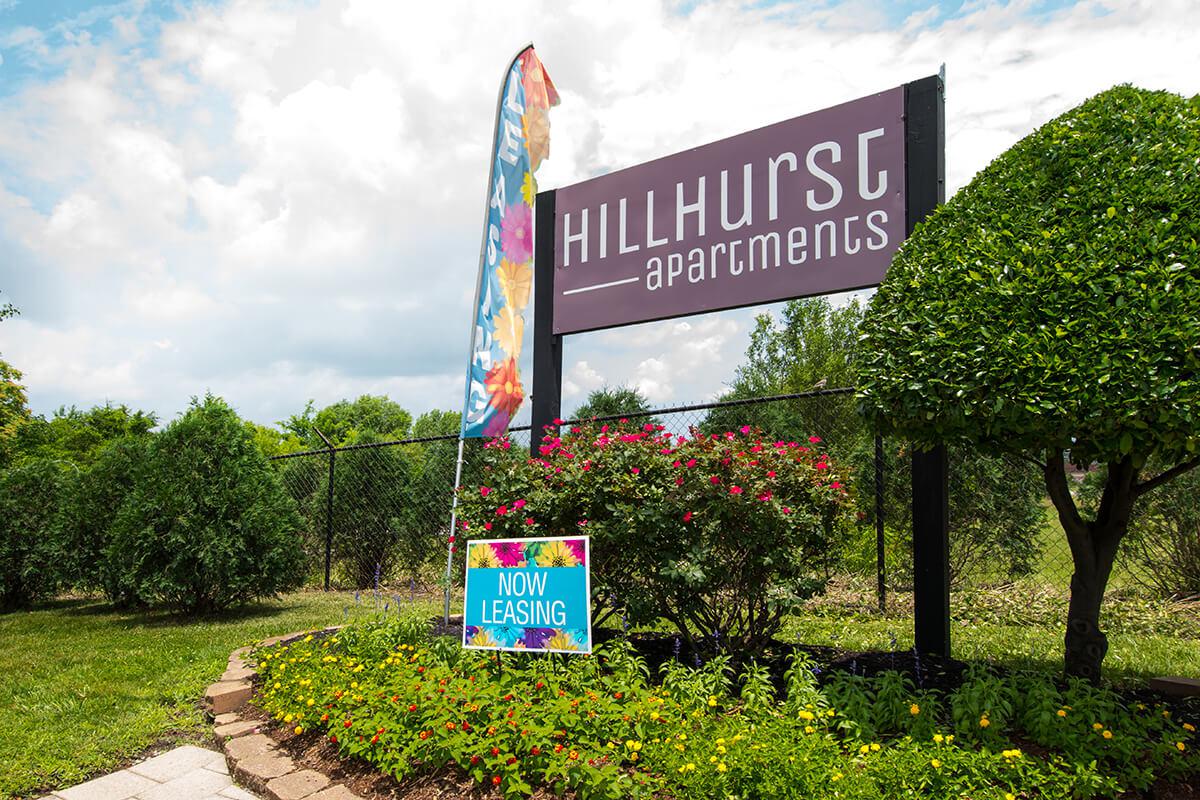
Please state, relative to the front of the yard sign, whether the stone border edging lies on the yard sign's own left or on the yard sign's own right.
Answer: on the yard sign's own right

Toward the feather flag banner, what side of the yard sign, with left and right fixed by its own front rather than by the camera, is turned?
back

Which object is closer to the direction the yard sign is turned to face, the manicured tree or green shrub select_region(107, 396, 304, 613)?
the manicured tree

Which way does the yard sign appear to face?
toward the camera

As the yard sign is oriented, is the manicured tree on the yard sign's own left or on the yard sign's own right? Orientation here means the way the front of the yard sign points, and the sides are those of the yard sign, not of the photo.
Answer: on the yard sign's own left
